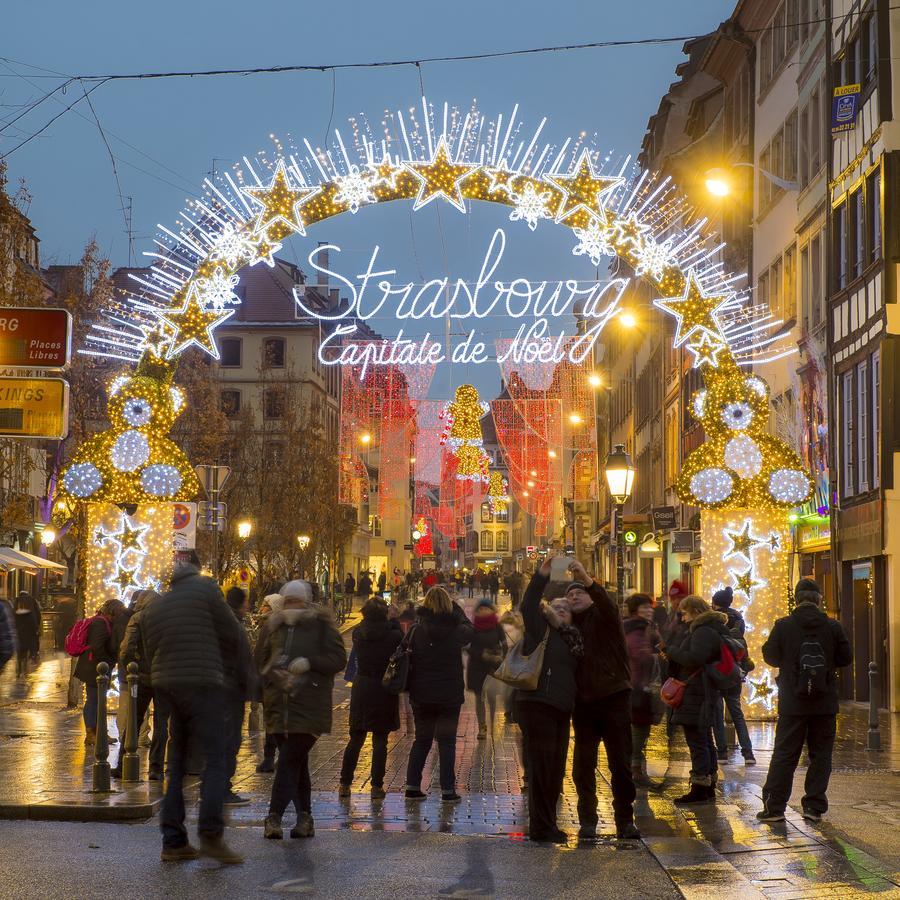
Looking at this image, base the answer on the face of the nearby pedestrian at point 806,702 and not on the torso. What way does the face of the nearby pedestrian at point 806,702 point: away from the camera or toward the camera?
away from the camera

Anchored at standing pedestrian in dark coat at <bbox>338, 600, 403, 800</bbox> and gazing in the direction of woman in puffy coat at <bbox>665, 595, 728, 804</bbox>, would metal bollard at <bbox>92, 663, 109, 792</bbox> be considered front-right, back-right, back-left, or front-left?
back-right

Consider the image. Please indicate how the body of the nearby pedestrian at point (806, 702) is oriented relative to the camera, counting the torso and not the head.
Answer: away from the camera

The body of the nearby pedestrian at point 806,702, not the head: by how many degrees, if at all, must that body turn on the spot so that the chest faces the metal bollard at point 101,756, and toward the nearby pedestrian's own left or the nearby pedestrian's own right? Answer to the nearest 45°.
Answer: approximately 90° to the nearby pedestrian's own left

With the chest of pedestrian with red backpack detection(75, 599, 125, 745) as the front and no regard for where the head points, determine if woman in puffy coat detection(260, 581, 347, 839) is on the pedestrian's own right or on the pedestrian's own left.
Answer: on the pedestrian's own right

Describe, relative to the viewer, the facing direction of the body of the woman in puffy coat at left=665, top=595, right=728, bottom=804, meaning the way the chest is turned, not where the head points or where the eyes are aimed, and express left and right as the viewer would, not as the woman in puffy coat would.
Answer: facing to the left of the viewer

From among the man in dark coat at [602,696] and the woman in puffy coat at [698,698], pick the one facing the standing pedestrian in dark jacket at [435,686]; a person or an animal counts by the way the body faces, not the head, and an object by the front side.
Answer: the woman in puffy coat
